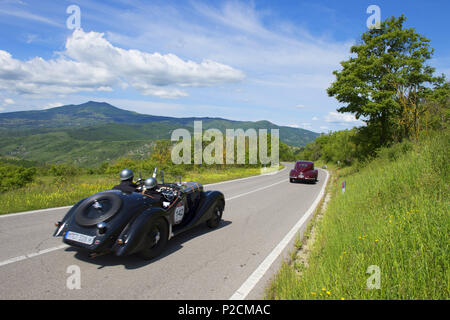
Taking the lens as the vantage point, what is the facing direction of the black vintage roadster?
facing away from the viewer and to the right of the viewer

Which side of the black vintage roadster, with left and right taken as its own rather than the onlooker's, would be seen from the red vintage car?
front

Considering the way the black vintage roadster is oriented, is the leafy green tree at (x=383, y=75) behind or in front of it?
in front
